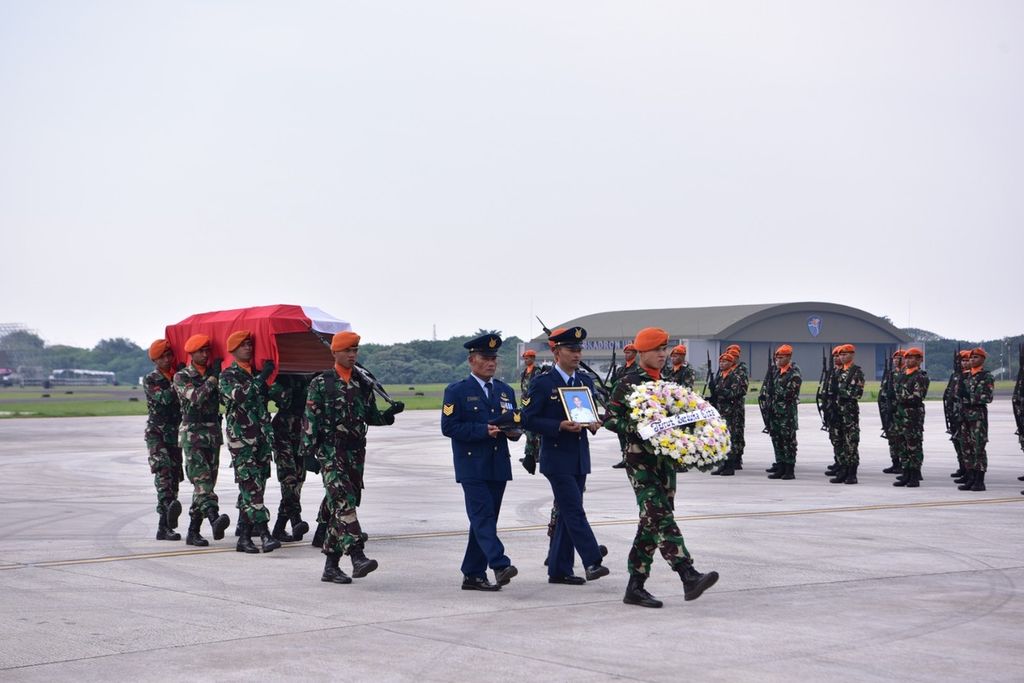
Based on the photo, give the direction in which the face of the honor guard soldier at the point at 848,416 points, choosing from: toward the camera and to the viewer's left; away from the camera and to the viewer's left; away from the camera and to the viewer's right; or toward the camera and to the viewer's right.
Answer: toward the camera and to the viewer's left

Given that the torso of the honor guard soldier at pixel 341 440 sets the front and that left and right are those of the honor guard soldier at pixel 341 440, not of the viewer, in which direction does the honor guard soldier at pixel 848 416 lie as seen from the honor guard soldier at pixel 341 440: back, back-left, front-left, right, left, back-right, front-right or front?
left

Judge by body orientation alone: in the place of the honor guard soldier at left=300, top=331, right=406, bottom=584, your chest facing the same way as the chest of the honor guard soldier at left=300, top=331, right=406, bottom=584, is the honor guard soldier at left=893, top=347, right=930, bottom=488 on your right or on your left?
on your left

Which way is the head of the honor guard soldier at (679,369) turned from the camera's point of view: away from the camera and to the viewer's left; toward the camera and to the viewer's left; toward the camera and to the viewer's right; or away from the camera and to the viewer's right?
toward the camera and to the viewer's left

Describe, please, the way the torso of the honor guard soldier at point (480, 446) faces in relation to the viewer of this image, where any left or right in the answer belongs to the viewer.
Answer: facing the viewer and to the right of the viewer

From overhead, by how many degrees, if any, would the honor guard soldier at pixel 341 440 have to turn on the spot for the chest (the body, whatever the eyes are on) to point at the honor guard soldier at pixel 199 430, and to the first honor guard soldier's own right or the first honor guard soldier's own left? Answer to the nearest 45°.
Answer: approximately 180°

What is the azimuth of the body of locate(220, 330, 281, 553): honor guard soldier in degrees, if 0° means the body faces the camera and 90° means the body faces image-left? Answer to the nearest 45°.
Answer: approximately 315°

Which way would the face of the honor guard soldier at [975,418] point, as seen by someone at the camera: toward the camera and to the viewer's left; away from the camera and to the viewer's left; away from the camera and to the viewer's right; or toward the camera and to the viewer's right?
toward the camera and to the viewer's left

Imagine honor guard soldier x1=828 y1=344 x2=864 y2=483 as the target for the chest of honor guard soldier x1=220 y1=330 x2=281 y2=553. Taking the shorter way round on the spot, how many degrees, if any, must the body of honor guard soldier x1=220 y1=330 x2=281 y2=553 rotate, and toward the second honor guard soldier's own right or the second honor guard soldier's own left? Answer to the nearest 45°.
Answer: approximately 90° to the second honor guard soldier's own left

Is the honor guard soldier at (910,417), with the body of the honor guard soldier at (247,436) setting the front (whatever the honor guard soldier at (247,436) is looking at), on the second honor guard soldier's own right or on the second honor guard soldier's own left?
on the second honor guard soldier's own left

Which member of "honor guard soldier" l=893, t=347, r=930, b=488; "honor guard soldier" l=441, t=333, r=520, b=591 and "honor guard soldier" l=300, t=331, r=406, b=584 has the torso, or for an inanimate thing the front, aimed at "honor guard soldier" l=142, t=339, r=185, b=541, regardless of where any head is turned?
"honor guard soldier" l=893, t=347, r=930, b=488

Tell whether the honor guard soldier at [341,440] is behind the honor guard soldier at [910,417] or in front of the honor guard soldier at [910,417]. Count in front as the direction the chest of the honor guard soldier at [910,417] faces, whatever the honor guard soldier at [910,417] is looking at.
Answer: in front

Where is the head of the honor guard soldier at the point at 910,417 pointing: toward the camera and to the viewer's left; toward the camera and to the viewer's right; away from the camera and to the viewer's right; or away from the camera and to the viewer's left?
toward the camera and to the viewer's left
